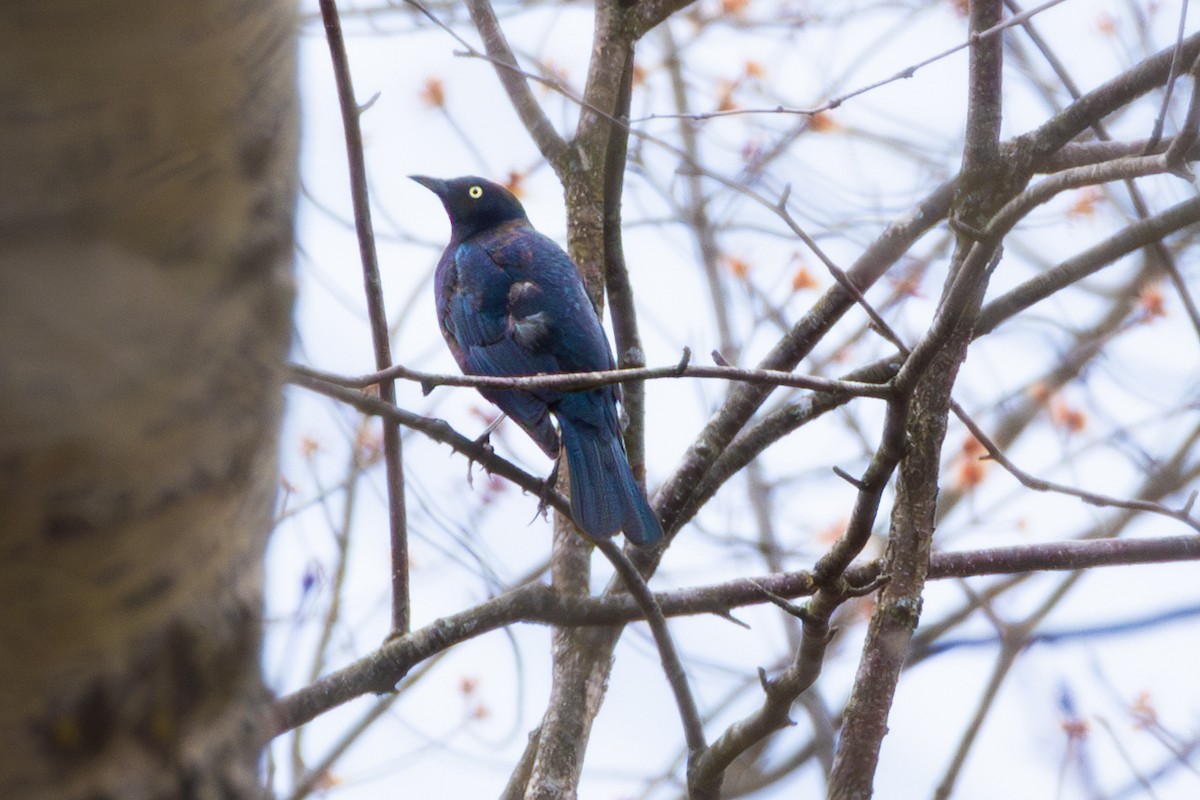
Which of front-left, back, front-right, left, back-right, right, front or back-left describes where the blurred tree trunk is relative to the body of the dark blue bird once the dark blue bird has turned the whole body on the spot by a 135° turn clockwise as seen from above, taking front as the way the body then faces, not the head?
right

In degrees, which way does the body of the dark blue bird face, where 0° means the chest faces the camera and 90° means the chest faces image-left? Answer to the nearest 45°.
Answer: approximately 135°
